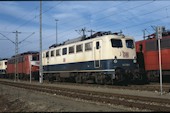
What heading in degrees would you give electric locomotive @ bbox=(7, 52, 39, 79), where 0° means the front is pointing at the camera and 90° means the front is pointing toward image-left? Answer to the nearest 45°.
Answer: approximately 315°

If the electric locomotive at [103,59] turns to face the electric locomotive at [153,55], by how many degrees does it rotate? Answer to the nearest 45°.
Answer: approximately 90° to its left

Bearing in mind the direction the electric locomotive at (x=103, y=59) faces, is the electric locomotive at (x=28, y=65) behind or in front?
behind

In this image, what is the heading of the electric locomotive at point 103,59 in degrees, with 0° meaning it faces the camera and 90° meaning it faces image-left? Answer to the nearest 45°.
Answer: approximately 315°
